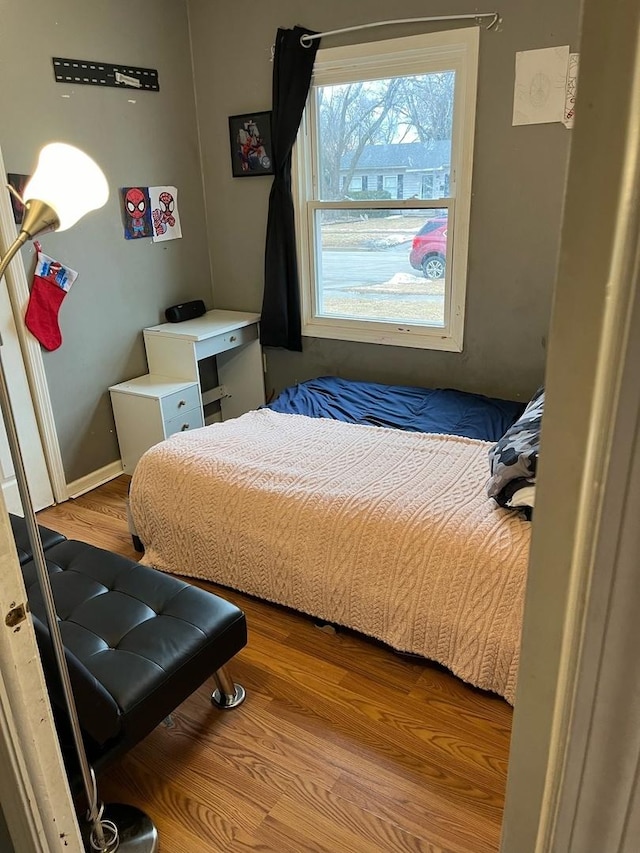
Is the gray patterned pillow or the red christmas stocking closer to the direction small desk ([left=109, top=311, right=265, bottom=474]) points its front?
the gray patterned pillow

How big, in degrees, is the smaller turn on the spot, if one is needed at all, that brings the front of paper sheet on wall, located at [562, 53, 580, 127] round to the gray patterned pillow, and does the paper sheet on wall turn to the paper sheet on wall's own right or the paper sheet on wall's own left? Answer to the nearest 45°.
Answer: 0° — it already faces it

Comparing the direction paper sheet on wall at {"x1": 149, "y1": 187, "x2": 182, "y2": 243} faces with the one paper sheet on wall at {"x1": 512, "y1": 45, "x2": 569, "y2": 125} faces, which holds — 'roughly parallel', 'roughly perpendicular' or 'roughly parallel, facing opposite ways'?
roughly perpendicular

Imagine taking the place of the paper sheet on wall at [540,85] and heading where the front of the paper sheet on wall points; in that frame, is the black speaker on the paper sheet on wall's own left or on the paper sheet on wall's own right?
on the paper sheet on wall's own right

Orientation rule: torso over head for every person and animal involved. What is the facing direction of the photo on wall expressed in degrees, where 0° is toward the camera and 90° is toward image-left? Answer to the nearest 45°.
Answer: approximately 0°

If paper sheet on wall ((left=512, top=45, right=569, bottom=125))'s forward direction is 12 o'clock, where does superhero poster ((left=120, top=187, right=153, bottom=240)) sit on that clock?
The superhero poster is roughly at 3 o'clock from the paper sheet on wall.
